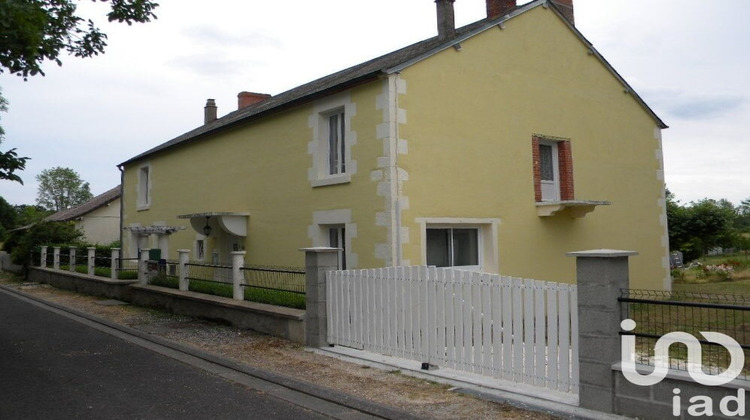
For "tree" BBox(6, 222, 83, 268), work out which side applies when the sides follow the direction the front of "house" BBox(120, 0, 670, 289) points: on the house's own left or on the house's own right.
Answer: on the house's own right

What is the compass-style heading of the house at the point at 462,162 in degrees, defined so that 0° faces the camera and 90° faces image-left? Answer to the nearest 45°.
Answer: approximately 45°

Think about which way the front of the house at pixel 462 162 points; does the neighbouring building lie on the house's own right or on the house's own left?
on the house's own right
